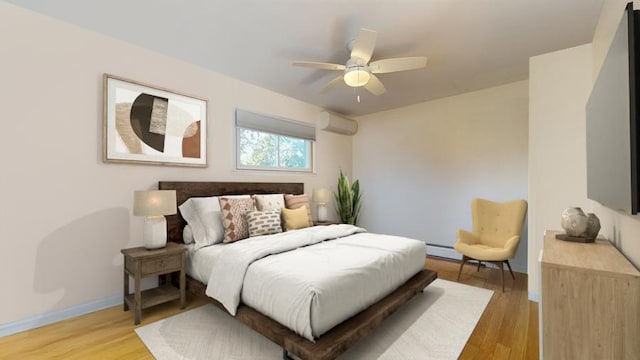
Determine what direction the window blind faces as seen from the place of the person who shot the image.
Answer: facing the viewer and to the right of the viewer

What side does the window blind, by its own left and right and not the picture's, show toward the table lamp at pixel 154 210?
right

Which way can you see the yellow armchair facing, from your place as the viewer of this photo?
facing the viewer and to the left of the viewer

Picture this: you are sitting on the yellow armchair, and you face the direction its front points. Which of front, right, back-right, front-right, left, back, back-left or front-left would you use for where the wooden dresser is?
front-left

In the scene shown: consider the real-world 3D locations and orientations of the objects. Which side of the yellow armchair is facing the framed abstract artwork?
front

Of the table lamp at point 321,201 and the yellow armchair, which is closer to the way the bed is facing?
the yellow armchair

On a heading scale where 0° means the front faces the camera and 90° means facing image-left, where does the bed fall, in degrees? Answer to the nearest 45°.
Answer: approximately 315°
